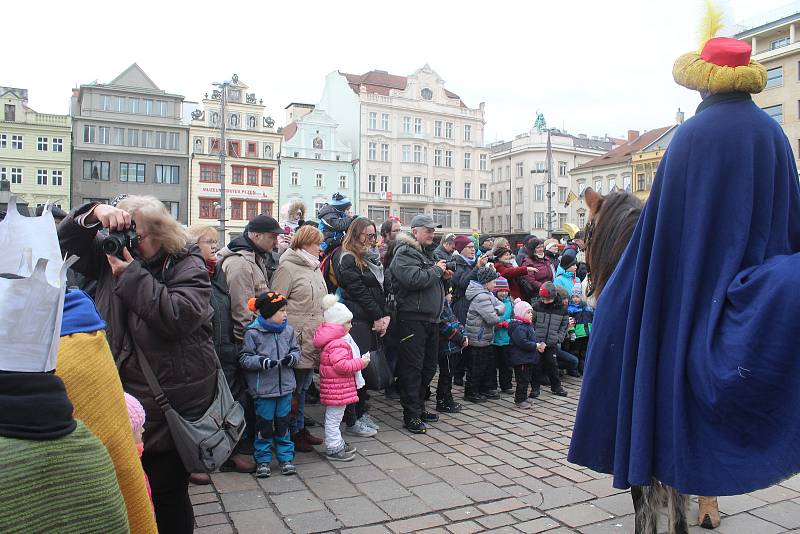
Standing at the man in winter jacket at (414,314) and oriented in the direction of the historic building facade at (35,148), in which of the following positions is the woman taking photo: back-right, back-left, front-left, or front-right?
back-left

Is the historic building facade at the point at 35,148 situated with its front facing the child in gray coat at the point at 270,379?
yes

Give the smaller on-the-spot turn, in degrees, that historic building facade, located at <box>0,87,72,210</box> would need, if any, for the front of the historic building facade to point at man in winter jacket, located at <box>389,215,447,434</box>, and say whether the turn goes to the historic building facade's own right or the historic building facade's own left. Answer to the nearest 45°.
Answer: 0° — it already faces them

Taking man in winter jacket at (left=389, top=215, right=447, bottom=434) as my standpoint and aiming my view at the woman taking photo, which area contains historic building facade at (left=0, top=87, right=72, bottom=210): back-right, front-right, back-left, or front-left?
back-right

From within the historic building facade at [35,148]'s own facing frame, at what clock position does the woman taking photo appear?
The woman taking photo is roughly at 12 o'clock from the historic building facade.

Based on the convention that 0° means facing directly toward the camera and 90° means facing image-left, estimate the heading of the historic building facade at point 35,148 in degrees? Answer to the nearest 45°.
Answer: approximately 0°

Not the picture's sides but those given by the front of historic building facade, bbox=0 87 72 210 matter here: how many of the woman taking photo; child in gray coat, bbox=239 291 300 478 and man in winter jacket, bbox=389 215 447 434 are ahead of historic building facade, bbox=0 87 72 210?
3
